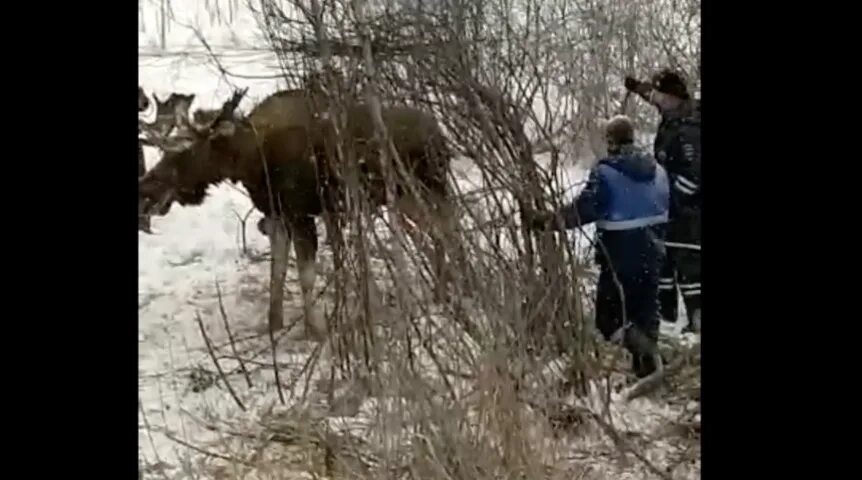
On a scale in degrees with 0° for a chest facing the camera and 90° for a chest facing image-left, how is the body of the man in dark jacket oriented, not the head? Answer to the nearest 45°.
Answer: approximately 90°

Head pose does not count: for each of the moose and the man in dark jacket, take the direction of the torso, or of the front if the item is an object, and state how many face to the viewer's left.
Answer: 2

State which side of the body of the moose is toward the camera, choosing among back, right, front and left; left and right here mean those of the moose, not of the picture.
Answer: left

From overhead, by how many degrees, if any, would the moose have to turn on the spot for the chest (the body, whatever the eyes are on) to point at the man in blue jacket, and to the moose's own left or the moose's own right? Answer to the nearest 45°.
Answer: approximately 180°

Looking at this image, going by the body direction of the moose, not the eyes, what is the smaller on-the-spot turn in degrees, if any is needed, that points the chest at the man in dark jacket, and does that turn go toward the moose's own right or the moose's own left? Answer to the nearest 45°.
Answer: approximately 180°
